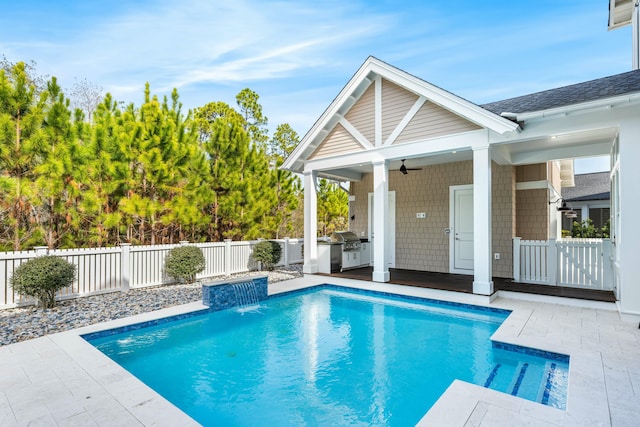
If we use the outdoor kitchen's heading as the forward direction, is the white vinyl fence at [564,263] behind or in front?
in front

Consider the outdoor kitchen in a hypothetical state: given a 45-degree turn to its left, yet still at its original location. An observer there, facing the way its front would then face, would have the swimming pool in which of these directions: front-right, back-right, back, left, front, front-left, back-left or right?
right

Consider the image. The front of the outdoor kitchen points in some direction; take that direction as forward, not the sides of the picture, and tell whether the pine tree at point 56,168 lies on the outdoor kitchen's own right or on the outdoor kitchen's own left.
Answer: on the outdoor kitchen's own right

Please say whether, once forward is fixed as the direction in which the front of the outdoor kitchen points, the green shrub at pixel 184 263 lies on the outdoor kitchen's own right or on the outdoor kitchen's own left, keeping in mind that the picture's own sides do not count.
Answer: on the outdoor kitchen's own right

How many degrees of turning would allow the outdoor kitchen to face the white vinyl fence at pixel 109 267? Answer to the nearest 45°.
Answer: approximately 90° to its right

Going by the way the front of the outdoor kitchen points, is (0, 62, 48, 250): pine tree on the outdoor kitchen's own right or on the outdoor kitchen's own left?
on the outdoor kitchen's own right

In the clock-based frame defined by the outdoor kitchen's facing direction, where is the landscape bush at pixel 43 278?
The landscape bush is roughly at 3 o'clock from the outdoor kitchen.

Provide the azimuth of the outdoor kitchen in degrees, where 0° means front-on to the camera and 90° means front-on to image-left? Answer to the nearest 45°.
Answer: approximately 315°
